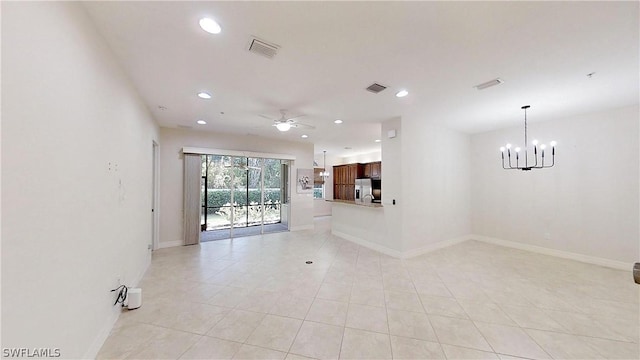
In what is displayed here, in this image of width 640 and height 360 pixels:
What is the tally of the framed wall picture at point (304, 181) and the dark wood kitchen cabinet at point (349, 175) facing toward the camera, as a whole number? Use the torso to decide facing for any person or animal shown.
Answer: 2

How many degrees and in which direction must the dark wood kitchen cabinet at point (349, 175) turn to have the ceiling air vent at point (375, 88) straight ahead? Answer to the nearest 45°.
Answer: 0° — it already faces it

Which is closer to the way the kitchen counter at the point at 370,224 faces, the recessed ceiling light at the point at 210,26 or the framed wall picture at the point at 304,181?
the recessed ceiling light

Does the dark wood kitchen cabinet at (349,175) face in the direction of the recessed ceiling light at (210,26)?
yes

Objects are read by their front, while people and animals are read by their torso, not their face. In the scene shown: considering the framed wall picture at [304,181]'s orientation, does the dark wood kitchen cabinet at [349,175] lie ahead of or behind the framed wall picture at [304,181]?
behind

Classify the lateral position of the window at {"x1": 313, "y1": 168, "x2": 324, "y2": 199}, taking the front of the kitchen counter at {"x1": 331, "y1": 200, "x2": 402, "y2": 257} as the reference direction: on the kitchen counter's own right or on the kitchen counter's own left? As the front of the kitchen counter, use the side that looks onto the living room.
on the kitchen counter's own right

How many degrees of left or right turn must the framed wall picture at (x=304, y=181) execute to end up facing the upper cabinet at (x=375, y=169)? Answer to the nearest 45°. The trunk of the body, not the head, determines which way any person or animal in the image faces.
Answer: approximately 135° to its left

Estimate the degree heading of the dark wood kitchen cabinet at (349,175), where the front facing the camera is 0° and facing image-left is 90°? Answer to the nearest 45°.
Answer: approximately 0°

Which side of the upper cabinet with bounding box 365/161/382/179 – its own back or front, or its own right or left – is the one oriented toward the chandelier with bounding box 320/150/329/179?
right
